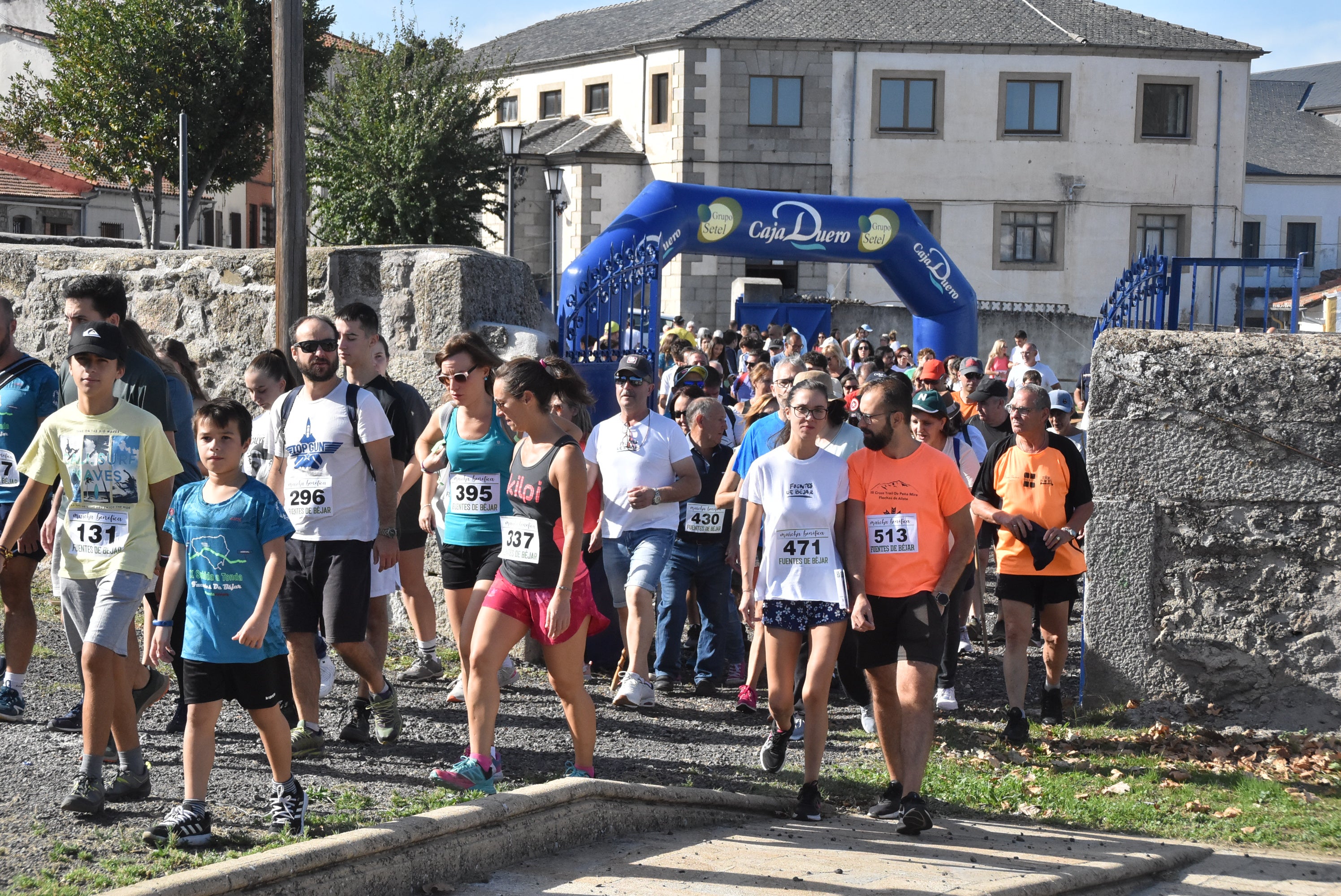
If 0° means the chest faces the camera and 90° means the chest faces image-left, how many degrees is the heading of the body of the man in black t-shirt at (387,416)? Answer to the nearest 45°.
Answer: approximately 45°

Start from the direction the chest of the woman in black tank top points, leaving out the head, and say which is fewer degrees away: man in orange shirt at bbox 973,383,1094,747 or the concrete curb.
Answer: the concrete curb

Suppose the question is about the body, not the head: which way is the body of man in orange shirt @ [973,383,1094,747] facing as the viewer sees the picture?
toward the camera

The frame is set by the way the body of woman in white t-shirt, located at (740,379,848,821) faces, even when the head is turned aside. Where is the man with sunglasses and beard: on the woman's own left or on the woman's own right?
on the woman's own right

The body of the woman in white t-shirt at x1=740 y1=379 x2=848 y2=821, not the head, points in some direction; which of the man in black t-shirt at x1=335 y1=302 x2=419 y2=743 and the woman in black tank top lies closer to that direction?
the woman in black tank top

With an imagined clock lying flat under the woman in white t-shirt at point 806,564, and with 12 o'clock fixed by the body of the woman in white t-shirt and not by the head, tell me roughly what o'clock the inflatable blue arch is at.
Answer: The inflatable blue arch is roughly at 6 o'clock from the woman in white t-shirt.

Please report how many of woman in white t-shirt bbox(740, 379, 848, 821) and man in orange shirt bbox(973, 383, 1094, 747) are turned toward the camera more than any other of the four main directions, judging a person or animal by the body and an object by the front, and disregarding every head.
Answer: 2

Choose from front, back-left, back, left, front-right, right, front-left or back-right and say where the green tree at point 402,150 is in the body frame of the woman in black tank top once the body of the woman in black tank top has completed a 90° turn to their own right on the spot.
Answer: front-right

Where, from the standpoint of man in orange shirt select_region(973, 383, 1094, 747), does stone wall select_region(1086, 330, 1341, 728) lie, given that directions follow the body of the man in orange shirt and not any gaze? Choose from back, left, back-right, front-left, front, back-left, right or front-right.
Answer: left

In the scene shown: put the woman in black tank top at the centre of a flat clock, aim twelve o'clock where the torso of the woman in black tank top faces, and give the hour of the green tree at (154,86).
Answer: The green tree is roughly at 4 o'clock from the woman in black tank top.

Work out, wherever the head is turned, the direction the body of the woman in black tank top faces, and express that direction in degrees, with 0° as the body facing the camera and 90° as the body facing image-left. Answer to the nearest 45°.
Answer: approximately 45°
